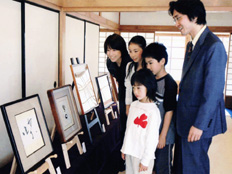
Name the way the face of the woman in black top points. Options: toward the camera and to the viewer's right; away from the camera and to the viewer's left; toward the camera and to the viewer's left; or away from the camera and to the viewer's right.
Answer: toward the camera and to the viewer's left

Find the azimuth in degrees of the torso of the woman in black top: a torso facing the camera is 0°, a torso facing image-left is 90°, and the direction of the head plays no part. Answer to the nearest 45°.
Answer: approximately 45°

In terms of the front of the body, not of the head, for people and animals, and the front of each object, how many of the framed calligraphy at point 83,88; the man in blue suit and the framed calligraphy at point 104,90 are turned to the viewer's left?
1

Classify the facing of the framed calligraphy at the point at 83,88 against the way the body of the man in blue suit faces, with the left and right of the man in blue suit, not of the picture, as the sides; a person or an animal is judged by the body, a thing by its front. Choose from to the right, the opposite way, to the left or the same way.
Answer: the opposite way

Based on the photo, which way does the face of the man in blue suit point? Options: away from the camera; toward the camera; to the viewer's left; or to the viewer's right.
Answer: to the viewer's left

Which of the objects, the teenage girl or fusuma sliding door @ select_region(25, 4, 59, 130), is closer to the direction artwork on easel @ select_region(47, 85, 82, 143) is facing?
the teenage girl

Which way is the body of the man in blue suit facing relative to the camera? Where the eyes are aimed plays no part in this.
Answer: to the viewer's left

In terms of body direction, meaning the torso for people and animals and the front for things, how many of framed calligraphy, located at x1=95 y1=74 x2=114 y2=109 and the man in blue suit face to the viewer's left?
1

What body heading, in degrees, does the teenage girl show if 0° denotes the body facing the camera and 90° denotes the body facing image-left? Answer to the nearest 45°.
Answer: approximately 45°

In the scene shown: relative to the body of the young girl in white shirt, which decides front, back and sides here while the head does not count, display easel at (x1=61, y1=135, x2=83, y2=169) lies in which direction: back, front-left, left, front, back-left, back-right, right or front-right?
front-right
